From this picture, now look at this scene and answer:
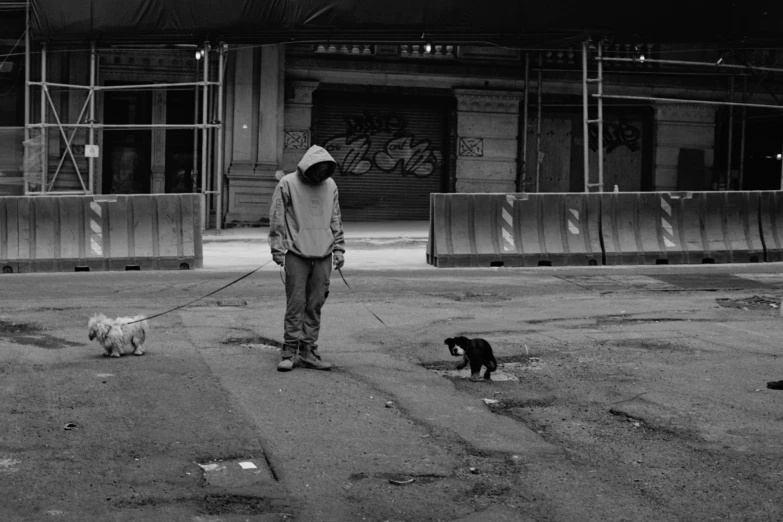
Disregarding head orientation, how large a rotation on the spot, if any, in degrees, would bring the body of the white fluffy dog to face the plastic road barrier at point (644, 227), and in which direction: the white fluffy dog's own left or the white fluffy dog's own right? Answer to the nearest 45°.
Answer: approximately 135° to the white fluffy dog's own right

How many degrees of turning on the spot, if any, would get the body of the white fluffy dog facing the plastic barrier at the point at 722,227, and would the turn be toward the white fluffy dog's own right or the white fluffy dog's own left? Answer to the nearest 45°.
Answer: approximately 135° to the white fluffy dog's own right

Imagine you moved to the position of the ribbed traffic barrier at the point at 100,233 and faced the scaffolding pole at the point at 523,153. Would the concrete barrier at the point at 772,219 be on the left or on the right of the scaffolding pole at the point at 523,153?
right

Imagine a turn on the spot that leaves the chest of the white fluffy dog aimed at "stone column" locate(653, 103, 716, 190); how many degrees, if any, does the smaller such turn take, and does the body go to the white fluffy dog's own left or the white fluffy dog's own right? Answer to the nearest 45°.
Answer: approximately 135° to the white fluffy dog's own right

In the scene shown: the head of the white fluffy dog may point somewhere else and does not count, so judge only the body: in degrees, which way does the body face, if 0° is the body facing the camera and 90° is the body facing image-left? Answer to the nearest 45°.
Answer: approximately 90°

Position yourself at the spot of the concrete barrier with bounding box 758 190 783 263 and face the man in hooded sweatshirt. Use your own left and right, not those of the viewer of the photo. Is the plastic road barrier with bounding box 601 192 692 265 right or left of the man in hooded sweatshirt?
right

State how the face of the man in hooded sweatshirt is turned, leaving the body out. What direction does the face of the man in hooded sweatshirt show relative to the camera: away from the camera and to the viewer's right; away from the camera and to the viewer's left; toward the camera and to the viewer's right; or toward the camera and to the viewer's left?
toward the camera and to the viewer's right

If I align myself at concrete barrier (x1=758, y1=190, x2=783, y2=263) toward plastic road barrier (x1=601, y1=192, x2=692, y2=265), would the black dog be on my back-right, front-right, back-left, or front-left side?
front-left

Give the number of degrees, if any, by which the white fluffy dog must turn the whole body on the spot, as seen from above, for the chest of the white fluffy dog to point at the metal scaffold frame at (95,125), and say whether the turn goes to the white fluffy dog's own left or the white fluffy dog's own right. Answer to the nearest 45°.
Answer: approximately 90° to the white fluffy dog's own right

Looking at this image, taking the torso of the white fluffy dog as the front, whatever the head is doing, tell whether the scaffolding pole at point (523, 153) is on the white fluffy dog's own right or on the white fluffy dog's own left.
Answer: on the white fluffy dog's own right

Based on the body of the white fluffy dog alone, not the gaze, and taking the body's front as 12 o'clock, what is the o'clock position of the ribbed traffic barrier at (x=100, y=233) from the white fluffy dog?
The ribbed traffic barrier is roughly at 3 o'clock from the white fluffy dog.

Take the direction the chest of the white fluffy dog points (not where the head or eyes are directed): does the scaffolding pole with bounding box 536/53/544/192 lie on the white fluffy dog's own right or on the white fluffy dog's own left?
on the white fluffy dog's own right
